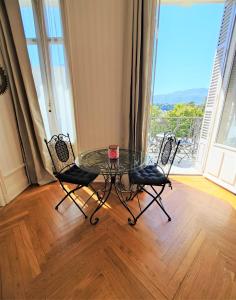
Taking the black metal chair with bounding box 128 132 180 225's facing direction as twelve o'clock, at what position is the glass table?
The glass table is roughly at 1 o'clock from the black metal chair.

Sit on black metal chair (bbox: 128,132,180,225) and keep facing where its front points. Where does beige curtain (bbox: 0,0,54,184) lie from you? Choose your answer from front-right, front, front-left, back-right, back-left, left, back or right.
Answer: front-right

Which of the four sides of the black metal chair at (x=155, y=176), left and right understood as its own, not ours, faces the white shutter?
back

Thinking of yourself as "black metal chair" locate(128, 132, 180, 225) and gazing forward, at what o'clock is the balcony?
The balcony is roughly at 5 o'clock from the black metal chair.

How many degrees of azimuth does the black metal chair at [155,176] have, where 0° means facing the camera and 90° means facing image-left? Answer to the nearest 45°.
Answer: approximately 45°

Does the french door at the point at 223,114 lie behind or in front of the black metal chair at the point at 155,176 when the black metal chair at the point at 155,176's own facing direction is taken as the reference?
behind

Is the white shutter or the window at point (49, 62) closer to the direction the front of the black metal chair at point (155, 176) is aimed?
the window

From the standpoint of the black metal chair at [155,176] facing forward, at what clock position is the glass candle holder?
The glass candle holder is roughly at 1 o'clock from the black metal chair.

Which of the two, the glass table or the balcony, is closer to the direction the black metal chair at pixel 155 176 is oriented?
the glass table

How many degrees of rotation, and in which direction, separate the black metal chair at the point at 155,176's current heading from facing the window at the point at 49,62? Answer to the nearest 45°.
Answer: approximately 45° to its right
